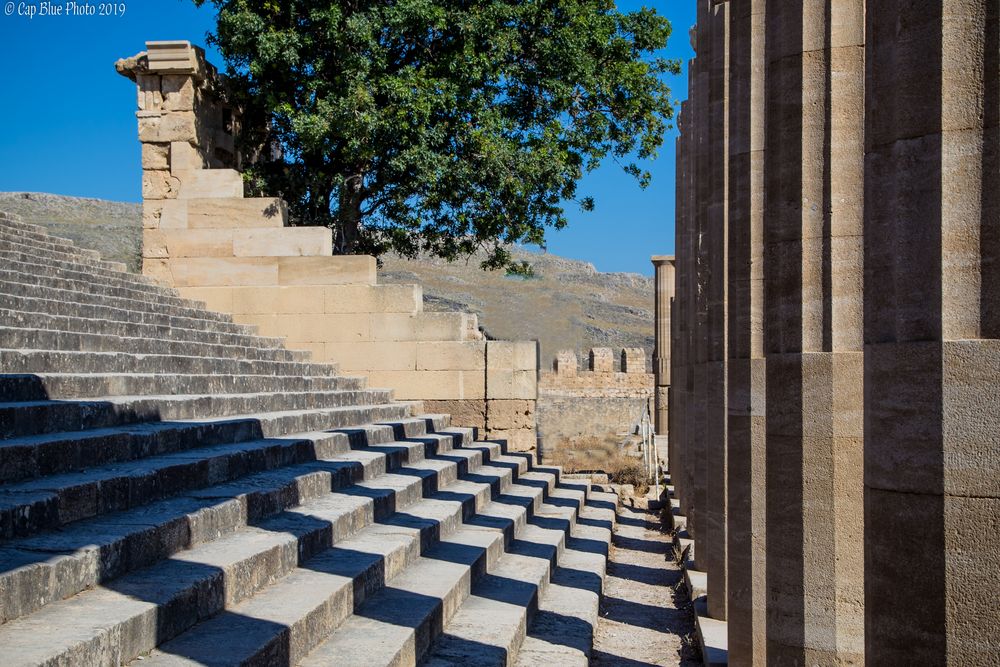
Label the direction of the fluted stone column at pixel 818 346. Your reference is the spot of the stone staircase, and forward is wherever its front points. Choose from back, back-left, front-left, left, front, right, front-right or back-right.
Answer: front

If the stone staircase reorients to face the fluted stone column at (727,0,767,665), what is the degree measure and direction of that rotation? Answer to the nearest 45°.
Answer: approximately 45° to its left

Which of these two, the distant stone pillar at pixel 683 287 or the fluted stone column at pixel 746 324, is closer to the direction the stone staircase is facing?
the fluted stone column

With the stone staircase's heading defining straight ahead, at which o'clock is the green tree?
The green tree is roughly at 8 o'clock from the stone staircase.

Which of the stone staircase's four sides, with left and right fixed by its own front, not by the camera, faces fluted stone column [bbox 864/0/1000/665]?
front

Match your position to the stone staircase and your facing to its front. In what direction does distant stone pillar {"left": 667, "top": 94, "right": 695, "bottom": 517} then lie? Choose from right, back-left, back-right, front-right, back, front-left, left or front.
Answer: left

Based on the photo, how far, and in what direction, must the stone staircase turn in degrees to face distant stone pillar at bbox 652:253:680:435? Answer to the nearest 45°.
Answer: approximately 90° to its left

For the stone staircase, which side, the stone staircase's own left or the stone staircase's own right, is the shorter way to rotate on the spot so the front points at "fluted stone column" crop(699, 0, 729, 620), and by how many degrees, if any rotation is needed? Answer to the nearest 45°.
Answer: approximately 45° to the stone staircase's own left

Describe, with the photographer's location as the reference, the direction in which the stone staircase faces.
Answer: facing the viewer and to the right of the viewer

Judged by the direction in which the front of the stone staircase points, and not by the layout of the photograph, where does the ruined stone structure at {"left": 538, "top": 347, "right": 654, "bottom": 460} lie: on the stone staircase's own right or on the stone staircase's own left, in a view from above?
on the stone staircase's own left
